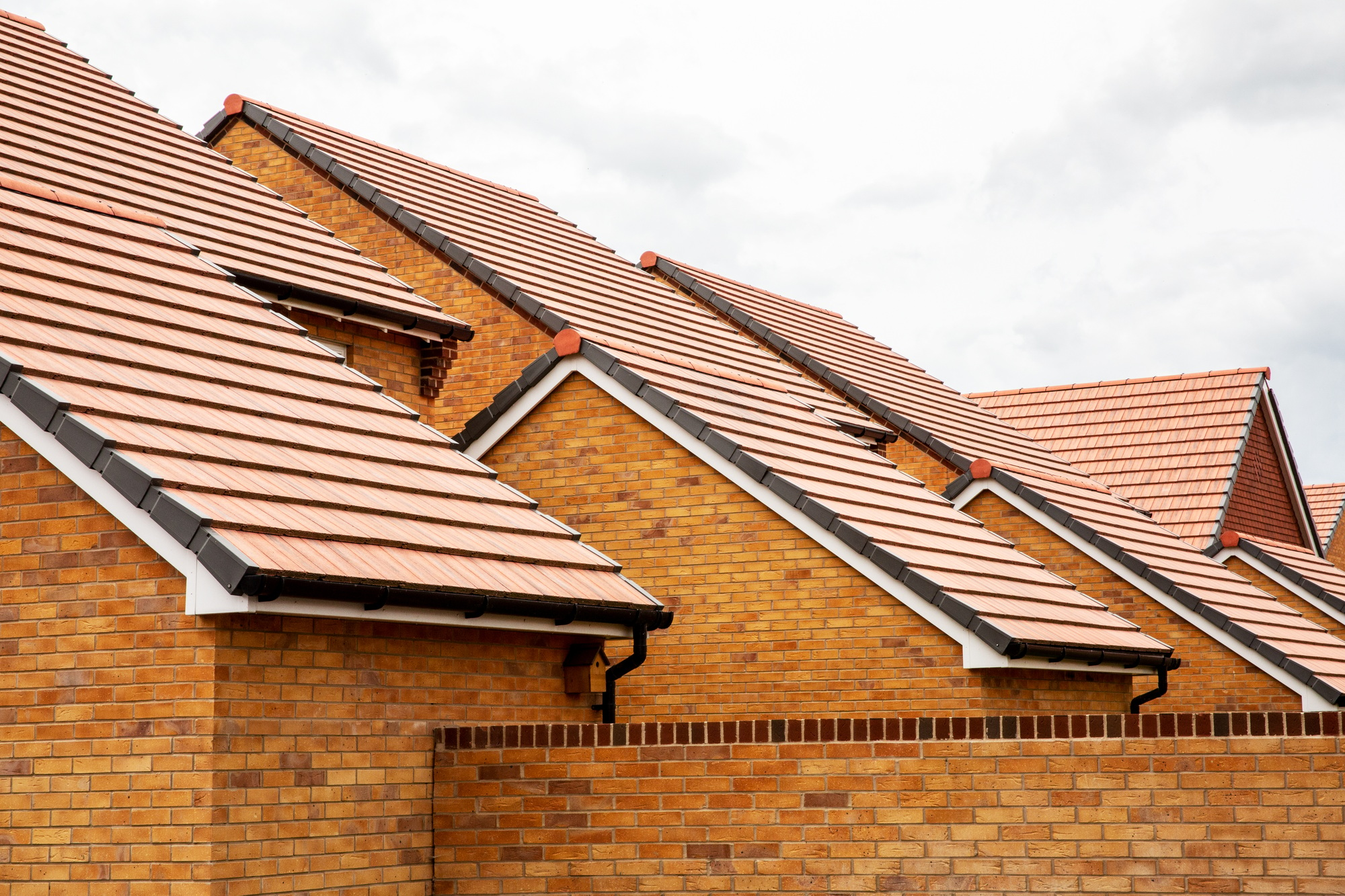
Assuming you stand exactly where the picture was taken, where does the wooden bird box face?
facing the viewer and to the right of the viewer

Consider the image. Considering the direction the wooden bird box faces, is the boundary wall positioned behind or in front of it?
in front
